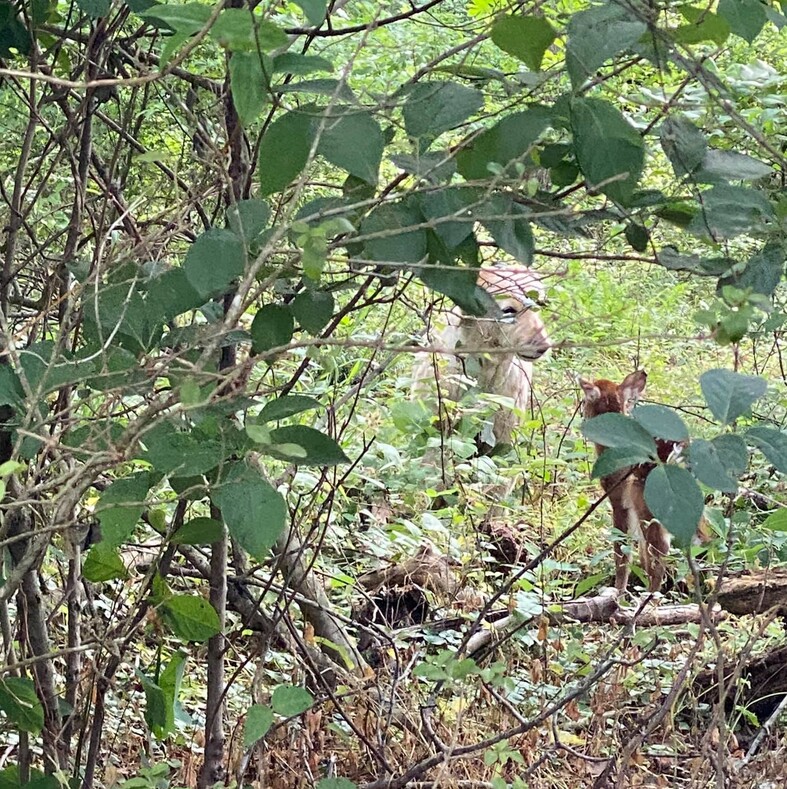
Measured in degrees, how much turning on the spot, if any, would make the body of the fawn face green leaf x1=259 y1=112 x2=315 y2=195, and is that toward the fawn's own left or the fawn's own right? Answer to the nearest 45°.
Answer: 0° — it already faces it

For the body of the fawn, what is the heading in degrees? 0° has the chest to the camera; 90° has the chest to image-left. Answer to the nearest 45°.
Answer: approximately 0°

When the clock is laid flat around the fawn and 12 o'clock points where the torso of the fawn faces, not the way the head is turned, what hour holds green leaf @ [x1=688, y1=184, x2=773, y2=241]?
The green leaf is roughly at 12 o'clock from the fawn.

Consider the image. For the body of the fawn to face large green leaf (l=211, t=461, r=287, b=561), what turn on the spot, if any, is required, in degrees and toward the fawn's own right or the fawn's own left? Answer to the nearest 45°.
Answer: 0° — it already faces it

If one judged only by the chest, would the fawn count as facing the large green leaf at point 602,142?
yes

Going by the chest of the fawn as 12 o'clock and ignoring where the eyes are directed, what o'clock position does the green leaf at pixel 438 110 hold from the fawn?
The green leaf is roughly at 12 o'clock from the fawn.

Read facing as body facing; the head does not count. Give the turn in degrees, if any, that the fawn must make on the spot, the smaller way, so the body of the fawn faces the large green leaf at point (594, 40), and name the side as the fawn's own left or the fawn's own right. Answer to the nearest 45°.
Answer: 0° — it already faces it

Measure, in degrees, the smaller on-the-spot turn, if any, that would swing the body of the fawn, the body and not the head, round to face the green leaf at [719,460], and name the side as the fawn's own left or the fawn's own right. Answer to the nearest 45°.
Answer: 0° — it already faces it

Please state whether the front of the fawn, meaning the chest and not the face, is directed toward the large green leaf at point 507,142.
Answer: yes
